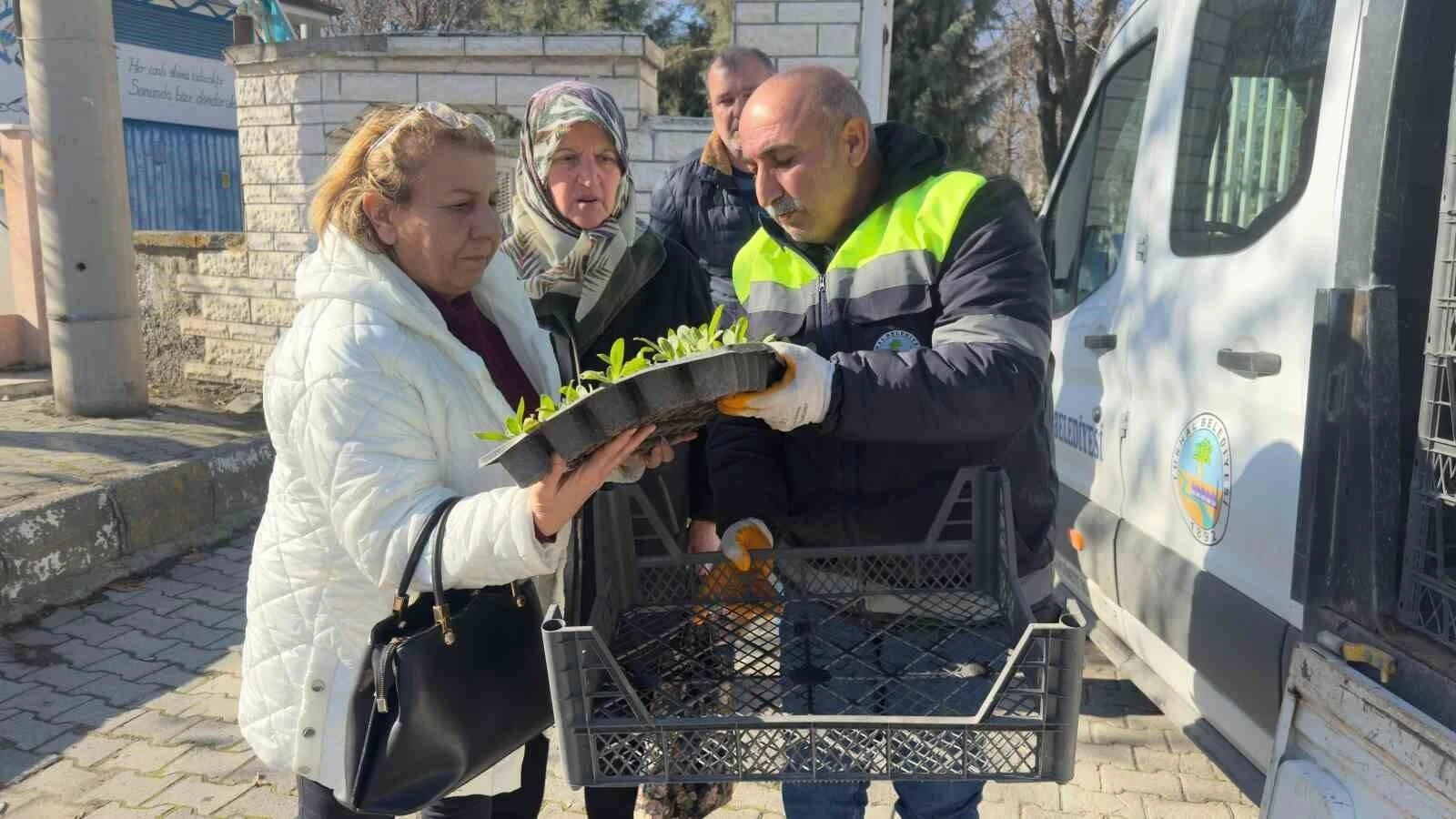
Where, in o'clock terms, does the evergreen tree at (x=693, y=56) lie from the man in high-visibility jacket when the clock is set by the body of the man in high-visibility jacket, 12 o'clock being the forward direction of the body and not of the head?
The evergreen tree is roughly at 4 o'clock from the man in high-visibility jacket.

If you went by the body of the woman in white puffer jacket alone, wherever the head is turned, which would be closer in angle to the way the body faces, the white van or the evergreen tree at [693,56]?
the white van

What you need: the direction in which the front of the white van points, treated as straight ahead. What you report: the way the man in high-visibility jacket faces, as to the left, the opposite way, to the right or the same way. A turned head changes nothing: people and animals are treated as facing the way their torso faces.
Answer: to the left

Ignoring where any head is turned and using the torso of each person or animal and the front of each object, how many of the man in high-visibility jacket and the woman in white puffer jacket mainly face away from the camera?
0

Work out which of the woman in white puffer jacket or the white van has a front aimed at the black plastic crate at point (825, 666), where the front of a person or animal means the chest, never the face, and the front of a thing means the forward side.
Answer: the woman in white puffer jacket

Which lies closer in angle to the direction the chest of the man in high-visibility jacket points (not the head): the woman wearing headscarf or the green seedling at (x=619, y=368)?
the green seedling

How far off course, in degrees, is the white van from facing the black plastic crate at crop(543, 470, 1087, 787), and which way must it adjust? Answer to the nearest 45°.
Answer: approximately 90° to its left

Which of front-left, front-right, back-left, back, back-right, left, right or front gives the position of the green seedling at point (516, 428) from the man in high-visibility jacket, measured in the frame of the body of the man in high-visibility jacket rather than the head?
front

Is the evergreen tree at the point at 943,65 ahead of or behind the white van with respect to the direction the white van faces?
ahead

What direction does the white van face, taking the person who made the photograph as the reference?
facing away from the viewer and to the left of the viewer

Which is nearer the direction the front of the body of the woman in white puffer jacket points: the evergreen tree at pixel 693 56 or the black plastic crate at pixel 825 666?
the black plastic crate

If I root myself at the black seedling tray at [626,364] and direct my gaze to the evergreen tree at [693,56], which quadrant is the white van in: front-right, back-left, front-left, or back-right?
front-right

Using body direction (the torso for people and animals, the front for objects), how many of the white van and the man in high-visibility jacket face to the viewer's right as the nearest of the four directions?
0

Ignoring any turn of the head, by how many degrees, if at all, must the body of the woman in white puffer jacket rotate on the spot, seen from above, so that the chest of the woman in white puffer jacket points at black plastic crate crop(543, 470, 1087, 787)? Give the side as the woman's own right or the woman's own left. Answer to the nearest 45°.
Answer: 0° — they already face it

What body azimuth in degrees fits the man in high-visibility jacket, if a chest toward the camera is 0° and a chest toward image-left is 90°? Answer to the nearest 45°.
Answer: approximately 45°

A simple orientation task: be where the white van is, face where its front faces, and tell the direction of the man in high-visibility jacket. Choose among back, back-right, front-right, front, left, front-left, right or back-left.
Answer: left
